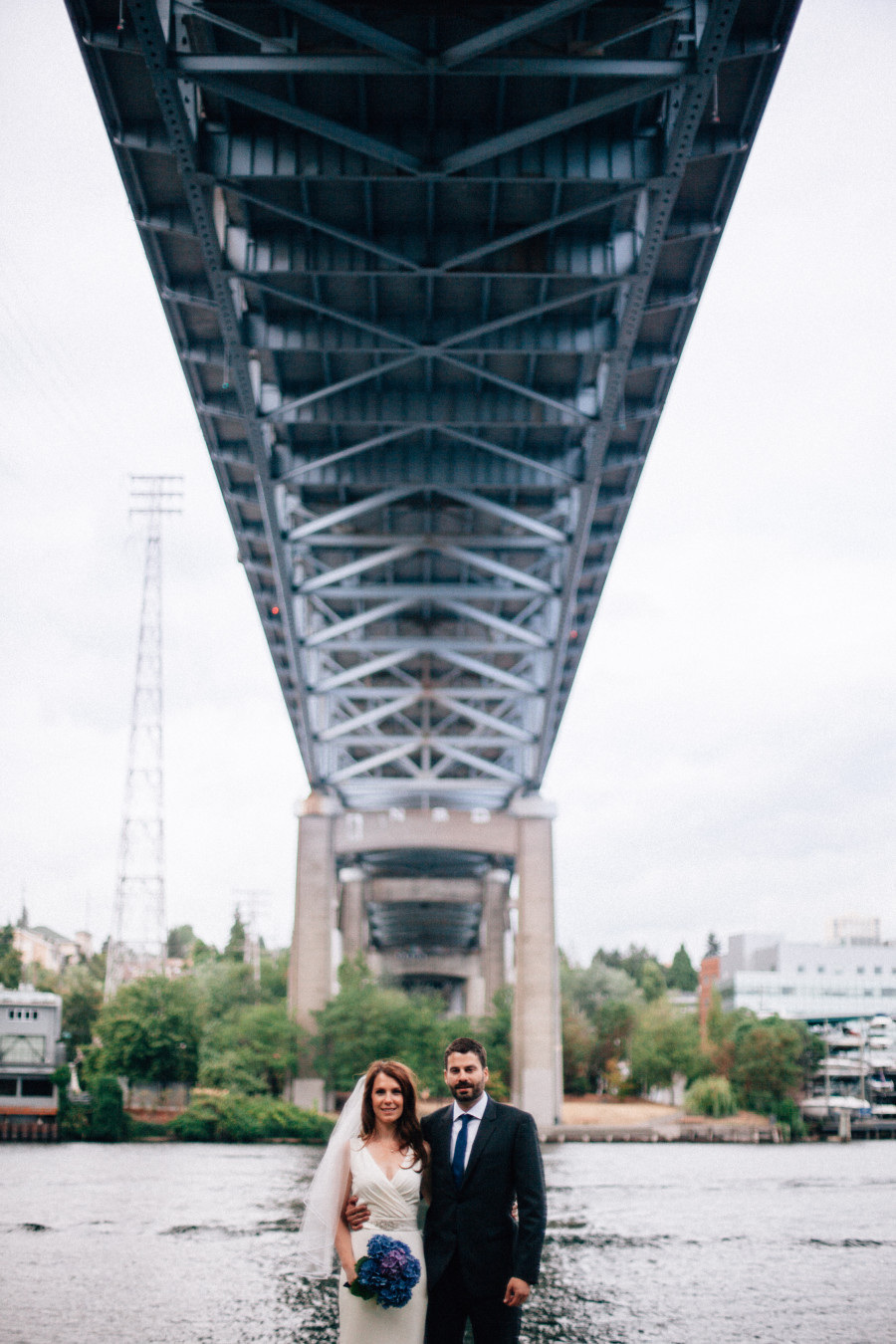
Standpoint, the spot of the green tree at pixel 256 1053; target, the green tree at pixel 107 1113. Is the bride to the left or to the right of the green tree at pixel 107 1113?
left

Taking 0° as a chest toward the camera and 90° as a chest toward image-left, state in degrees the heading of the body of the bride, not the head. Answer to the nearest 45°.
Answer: approximately 0°

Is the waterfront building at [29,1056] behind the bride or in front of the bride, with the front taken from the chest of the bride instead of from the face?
behind

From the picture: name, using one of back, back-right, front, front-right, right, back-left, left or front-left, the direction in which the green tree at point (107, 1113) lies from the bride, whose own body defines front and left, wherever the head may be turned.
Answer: back

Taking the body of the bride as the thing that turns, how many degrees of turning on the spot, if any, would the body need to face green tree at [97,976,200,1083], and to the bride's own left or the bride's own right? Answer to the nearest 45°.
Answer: approximately 180°

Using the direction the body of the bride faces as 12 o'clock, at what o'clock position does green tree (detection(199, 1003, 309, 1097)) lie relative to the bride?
The green tree is roughly at 6 o'clock from the bride.

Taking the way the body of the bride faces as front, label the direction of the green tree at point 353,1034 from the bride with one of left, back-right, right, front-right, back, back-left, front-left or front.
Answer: back
